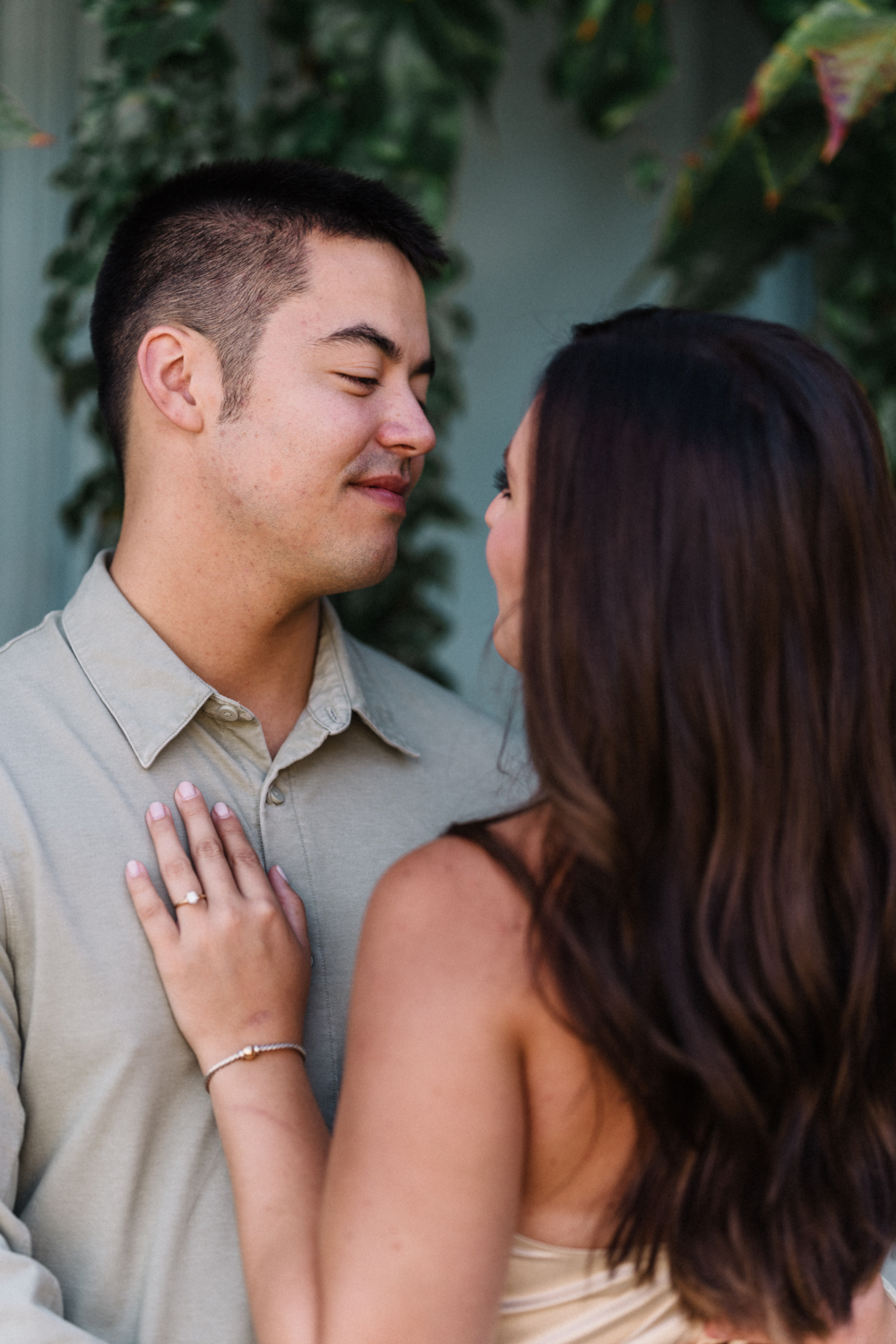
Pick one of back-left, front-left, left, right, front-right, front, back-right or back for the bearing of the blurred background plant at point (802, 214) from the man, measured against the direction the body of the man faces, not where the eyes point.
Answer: left

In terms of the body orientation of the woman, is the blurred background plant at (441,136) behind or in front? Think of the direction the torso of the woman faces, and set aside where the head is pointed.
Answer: in front

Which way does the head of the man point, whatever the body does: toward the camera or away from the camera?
toward the camera

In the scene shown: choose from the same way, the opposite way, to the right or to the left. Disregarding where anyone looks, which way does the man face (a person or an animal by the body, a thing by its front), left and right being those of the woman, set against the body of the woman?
the opposite way

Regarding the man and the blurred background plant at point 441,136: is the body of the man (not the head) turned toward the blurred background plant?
no

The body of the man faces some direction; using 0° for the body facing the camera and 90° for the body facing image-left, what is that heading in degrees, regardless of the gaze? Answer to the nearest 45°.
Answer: approximately 315°

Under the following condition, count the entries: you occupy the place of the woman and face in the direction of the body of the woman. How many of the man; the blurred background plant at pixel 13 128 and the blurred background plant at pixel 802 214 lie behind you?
0

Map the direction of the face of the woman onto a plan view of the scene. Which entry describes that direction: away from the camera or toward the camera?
away from the camera

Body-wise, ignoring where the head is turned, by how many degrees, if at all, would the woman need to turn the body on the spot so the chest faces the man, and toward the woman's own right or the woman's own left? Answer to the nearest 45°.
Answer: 0° — they already face them

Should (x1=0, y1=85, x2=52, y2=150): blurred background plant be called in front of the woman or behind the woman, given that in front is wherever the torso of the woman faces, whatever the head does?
in front

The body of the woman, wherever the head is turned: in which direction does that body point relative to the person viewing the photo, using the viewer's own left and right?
facing away from the viewer and to the left of the viewer

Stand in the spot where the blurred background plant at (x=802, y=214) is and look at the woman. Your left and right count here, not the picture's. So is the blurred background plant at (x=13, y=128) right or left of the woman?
right
